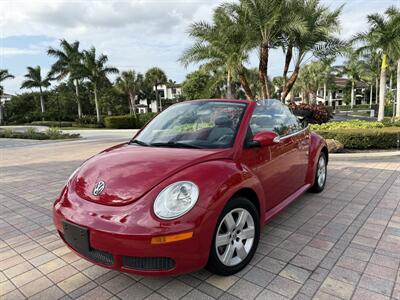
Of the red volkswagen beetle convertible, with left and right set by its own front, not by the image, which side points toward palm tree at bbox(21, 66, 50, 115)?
right

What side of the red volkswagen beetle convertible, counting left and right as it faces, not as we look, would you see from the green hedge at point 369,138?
back

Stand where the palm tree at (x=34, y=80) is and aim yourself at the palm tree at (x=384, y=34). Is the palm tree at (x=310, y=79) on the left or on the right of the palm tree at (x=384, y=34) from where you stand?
left

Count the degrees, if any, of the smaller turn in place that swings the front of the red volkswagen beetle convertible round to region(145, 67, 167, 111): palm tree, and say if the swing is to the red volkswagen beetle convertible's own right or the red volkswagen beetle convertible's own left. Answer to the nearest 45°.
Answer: approximately 135° to the red volkswagen beetle convertible's own right

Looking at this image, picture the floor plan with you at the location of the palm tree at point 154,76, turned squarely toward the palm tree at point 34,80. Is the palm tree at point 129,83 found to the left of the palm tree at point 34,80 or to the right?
left

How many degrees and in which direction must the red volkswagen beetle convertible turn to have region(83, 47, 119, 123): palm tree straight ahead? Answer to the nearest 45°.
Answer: approximately 135° to its right

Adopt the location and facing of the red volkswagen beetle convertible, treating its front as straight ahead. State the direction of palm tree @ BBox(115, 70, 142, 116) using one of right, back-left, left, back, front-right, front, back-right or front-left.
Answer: back-right

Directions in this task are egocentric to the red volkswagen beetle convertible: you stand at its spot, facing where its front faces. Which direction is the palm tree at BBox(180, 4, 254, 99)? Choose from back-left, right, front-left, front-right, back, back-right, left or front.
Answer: back-right

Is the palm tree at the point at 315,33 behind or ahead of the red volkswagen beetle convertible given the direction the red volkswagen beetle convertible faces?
behind

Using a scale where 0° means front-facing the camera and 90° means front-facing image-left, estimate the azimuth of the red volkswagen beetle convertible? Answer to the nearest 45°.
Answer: approximately 45°

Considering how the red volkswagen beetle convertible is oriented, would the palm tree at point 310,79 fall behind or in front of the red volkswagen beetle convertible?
behind

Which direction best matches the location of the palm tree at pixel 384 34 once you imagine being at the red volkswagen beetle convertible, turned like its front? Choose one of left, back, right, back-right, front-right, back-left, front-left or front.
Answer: back
